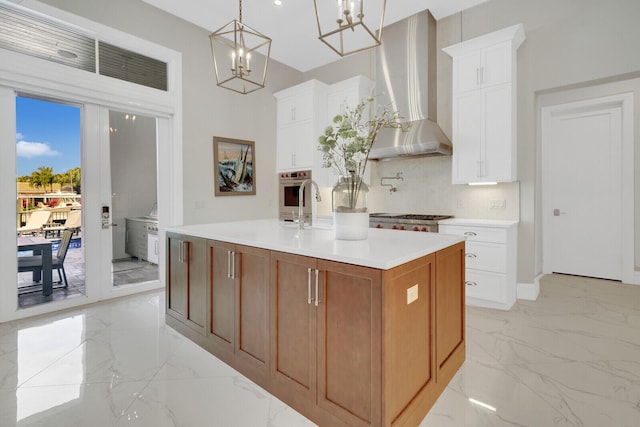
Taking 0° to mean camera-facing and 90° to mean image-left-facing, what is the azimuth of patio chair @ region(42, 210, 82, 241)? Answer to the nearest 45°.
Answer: approximately 90°

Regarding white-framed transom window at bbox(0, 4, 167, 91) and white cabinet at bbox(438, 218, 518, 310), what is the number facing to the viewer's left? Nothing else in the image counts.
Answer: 0

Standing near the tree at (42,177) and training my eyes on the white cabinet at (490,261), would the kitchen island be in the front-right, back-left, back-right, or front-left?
front-right

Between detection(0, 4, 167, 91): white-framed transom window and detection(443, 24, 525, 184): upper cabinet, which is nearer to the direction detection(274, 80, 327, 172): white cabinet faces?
the white-framed transom window

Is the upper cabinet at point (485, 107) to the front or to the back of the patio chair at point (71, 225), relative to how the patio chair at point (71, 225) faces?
to the back

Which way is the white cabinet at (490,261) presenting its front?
toward the camera

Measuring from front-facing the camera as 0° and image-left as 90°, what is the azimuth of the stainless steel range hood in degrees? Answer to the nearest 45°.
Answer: approximately 45°

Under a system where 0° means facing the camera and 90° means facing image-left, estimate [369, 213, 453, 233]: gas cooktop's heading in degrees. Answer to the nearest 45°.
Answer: approximately 45°

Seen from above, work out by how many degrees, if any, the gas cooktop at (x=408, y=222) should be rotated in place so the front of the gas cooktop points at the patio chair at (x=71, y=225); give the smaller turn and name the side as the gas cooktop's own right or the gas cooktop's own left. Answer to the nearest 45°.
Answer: approximately 45° to the gas cooktop's own right

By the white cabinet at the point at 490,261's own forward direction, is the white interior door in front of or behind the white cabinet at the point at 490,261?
behind

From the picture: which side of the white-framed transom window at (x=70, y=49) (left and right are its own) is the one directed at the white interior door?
front

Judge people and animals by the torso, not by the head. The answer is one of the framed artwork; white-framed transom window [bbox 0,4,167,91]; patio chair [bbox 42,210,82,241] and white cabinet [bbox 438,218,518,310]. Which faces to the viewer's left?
the patio chair
